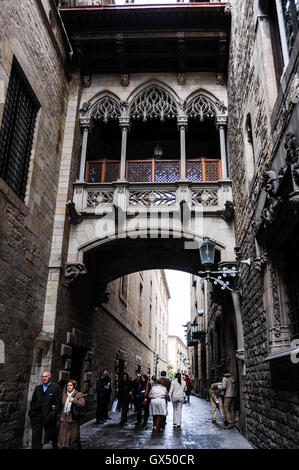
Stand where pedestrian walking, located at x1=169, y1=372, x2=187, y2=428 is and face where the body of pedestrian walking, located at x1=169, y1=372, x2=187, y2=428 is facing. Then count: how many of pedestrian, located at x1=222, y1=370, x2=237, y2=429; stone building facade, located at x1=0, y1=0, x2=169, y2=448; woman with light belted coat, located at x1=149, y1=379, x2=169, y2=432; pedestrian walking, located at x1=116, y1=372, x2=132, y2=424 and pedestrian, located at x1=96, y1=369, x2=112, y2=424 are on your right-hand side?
1

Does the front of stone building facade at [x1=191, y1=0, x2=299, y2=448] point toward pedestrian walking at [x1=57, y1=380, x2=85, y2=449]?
yes

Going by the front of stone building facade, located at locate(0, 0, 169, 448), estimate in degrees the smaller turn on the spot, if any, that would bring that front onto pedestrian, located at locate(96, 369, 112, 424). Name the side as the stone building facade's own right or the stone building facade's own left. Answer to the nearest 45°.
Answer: approximately 45° to the stone building facade's own left

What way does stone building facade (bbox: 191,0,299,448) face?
to the viewer's left

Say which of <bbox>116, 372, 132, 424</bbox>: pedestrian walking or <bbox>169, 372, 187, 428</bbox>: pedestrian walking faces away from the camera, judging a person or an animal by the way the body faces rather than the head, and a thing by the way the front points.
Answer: <bbox>169, 372, 187, 428</bbox>: pedestrian walking

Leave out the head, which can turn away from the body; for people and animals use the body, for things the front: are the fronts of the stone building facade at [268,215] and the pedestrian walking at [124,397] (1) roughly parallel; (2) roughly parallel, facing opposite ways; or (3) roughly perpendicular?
roughly perpendicular

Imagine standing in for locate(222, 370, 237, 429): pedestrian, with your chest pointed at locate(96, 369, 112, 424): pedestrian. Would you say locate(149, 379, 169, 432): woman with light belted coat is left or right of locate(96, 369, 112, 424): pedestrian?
left

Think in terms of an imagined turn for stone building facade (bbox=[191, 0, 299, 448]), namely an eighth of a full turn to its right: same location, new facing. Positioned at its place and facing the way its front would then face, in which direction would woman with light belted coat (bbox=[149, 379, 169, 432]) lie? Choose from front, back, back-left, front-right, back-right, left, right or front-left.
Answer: front

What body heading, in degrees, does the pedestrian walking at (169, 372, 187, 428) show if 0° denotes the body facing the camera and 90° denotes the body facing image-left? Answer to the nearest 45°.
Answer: approximately 180°

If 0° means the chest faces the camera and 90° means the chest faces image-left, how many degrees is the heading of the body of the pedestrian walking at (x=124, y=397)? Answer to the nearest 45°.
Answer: approximately 0°

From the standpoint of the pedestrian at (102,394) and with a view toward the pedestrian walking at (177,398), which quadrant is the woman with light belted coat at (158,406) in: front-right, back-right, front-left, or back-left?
front-right

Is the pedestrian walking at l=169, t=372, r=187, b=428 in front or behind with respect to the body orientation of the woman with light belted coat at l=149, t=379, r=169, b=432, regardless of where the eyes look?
in front

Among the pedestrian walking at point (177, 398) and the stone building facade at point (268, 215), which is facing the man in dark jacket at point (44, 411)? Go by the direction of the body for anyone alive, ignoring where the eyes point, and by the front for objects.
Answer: the stone building facade

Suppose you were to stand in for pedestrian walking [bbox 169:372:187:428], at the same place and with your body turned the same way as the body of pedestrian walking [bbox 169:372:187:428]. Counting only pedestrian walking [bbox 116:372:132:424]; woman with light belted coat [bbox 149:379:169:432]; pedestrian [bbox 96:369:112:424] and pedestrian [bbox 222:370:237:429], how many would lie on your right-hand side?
1
